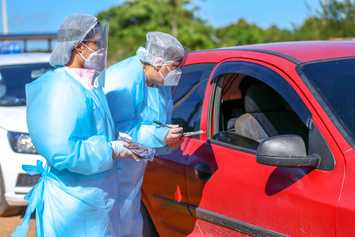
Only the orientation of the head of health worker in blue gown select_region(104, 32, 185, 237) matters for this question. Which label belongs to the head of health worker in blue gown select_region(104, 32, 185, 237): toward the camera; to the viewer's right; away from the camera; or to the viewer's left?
to the viewer's right

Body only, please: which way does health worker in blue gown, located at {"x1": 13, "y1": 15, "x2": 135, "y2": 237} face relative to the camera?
to the viewer's right

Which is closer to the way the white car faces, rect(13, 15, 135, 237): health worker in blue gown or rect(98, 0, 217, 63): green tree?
the health worker in blue gown

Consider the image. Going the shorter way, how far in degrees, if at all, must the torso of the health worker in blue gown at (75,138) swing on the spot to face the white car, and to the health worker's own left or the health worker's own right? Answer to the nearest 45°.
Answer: approximately 90° to the health worker's own left

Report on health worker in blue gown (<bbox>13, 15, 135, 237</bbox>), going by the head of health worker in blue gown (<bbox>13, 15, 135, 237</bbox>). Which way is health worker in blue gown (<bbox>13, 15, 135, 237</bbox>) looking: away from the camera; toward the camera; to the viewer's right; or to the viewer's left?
to the viewer's right

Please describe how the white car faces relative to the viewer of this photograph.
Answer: facing the viewer and to the right of the viewer

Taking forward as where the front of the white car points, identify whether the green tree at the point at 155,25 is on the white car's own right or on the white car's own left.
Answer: on the white car's own left

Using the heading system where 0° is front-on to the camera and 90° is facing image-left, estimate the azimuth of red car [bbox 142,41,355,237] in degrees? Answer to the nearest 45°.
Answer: approximately 315°
